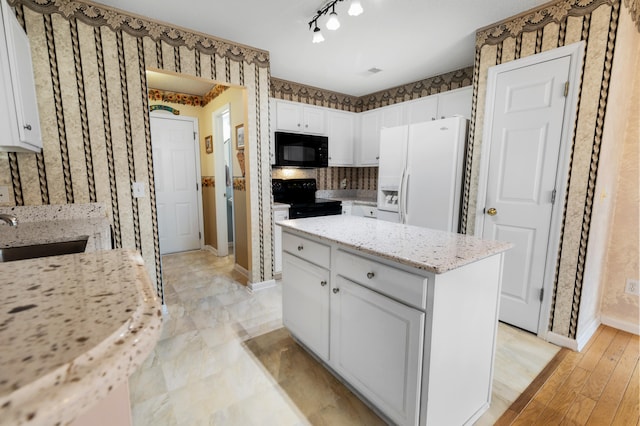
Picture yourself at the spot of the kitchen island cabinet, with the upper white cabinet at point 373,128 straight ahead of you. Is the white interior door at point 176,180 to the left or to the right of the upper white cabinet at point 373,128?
left

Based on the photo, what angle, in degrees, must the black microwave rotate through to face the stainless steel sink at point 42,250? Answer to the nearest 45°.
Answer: approximately 90° to its right

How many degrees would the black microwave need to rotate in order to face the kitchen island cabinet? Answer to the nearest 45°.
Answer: approximately 45° to its right

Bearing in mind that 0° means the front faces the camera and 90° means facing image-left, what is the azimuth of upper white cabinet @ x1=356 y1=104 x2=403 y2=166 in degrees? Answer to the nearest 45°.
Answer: approximately 45°

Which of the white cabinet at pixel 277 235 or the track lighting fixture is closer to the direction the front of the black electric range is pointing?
the track lighting fixture

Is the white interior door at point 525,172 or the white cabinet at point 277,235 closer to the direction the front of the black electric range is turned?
the white interior door

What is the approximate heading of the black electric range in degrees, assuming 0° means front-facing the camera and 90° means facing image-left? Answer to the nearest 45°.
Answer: approximately 315°
